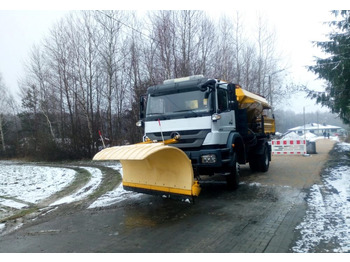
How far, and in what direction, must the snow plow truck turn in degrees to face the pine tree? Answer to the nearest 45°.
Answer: approximately 180°

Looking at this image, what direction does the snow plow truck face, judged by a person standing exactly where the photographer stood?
facing the viewer and to the left of the viewer

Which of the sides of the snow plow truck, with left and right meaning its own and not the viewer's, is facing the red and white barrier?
back
